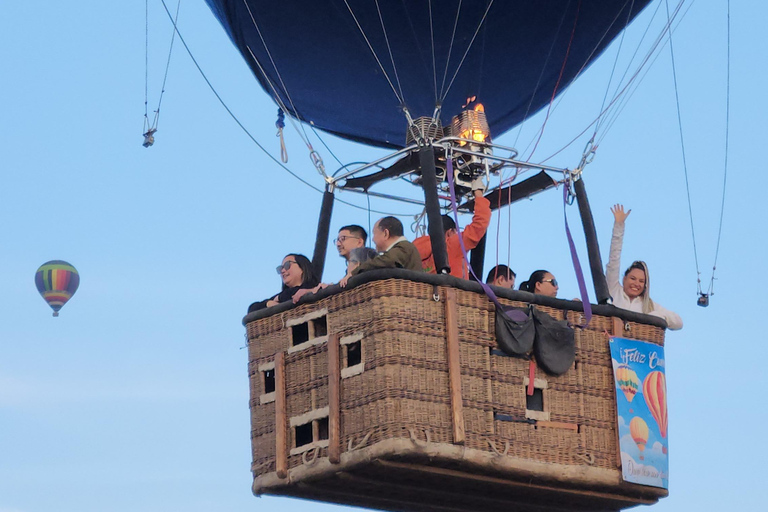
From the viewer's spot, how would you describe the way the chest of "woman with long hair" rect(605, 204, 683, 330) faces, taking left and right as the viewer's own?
facing the viewer

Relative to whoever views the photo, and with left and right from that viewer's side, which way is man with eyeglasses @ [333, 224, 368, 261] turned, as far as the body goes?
facing the viewer and to the left of the viewer

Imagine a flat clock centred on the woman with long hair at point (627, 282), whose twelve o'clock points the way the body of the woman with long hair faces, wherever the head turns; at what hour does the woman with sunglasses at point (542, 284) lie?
The woman with sunglasses is roughly at 2 o'clock from the woman with long hair.

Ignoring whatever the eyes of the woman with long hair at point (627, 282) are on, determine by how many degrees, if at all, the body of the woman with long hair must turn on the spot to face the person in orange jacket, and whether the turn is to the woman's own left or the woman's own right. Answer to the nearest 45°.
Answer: approximately 45° to the woman's own right

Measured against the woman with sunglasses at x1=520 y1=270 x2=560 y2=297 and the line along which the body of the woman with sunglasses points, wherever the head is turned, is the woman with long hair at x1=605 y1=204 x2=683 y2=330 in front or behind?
in front

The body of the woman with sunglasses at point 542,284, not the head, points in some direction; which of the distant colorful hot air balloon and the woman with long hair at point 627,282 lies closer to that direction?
the woman with long hair

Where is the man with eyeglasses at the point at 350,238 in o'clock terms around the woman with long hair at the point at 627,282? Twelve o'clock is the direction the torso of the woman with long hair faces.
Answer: The man with eyeglasses is roughly at 2 o'clock from the woman with long hair.

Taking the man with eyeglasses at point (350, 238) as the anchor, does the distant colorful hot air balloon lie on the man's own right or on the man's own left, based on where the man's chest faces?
on the man's own right
